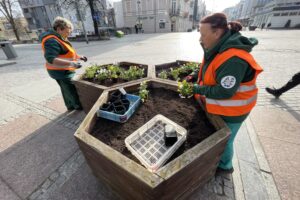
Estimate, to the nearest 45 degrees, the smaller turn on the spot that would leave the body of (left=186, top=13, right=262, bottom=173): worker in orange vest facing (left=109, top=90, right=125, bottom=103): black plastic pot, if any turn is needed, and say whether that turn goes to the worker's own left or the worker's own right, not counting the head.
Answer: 0° — they already face it

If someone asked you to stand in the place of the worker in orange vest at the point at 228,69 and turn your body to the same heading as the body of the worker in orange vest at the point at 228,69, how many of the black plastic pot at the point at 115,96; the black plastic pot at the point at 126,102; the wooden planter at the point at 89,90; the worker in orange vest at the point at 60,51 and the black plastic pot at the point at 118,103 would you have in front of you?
5

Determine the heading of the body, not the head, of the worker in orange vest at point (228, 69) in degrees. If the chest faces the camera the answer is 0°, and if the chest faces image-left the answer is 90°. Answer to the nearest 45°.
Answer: approximately 90°

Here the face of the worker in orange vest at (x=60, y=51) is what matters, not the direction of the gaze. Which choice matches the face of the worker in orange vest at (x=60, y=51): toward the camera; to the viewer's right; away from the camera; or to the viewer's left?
to the viewer's right

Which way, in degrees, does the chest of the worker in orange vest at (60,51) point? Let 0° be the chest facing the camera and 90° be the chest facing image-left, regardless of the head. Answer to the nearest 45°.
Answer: approximately 270°

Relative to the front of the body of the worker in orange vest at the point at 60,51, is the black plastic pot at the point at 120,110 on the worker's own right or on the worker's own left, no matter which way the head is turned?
on the worker's own right

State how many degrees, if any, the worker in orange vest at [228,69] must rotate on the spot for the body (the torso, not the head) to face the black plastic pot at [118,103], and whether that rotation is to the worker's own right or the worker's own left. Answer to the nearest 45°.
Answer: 0° — they already face it

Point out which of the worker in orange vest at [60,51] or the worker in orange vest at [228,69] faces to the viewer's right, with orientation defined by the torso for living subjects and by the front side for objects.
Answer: the worker in orange vest at [60,51]

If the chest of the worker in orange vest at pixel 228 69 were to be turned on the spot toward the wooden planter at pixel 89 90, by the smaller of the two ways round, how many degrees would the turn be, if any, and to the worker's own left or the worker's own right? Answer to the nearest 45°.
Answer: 0° — they already face it

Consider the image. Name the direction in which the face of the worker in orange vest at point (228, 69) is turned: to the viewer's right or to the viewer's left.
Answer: to the viewer's left

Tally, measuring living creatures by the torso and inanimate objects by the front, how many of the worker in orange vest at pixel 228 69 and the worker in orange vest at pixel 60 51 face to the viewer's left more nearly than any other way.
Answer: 1

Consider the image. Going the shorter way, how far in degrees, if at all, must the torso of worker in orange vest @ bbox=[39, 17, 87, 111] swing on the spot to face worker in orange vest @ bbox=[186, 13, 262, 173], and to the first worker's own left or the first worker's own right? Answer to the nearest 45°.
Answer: approximately 45° to the first worker's own right

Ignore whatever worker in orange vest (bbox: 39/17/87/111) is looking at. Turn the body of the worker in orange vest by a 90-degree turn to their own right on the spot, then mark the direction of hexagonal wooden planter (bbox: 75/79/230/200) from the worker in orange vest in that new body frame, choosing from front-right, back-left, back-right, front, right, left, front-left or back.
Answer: front
